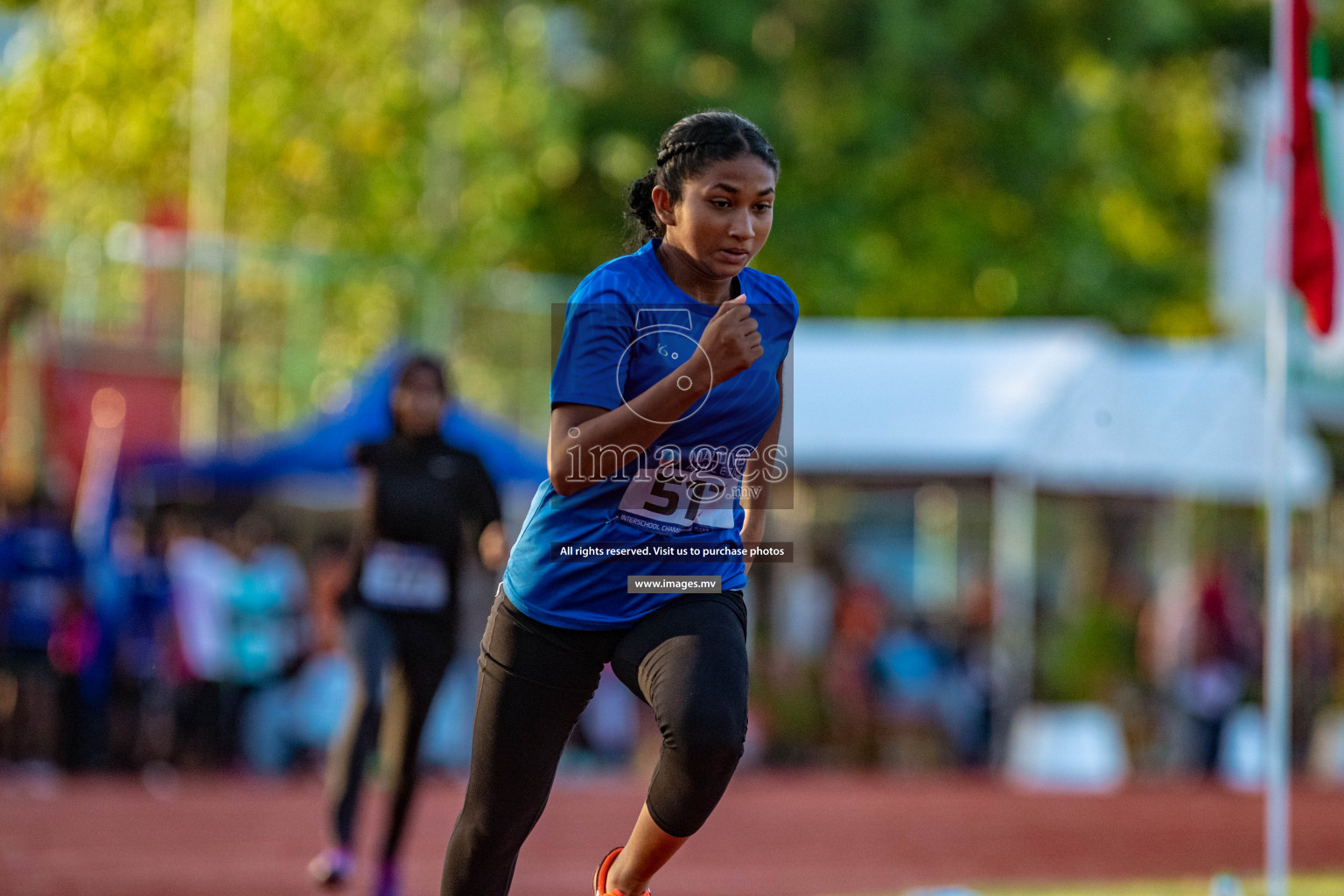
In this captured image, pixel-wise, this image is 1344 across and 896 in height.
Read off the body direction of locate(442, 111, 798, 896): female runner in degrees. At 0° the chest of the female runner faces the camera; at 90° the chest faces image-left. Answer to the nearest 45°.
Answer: approximately 315°

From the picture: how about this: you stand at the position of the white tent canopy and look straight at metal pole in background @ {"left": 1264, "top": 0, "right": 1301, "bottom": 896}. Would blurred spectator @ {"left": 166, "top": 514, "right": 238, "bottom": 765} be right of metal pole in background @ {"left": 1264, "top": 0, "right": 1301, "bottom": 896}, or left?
right

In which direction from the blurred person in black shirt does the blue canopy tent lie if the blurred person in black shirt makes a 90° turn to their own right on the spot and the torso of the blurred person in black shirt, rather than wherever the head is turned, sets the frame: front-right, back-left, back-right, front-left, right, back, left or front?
right

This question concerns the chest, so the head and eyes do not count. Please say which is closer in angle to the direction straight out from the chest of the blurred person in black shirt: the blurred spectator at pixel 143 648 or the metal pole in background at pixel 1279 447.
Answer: the metal pole in background

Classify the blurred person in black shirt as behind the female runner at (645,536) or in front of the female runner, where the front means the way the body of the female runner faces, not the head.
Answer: behind

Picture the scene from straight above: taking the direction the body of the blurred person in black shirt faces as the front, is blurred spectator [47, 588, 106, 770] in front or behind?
behind

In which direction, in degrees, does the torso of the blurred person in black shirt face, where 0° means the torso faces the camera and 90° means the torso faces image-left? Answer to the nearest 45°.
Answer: approximately 0°

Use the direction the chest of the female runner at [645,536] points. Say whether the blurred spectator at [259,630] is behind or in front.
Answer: behind

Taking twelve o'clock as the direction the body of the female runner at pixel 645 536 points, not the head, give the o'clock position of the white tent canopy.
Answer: The white tent canopy is roughly at 8 o'clock from the female runner.
